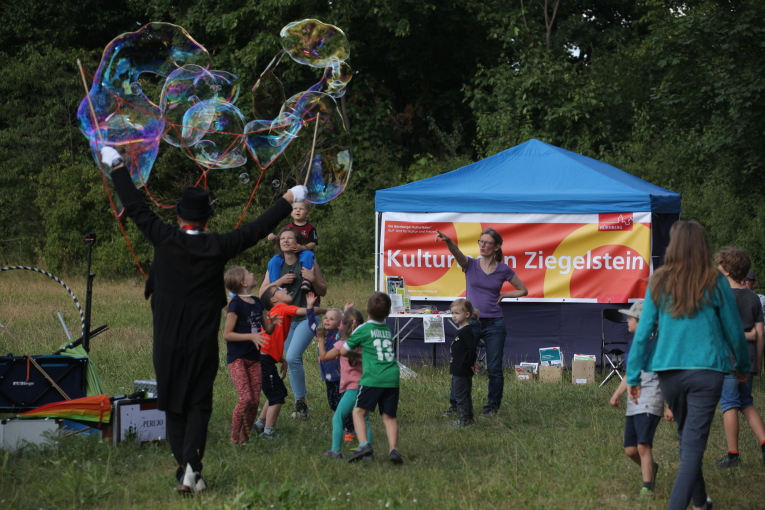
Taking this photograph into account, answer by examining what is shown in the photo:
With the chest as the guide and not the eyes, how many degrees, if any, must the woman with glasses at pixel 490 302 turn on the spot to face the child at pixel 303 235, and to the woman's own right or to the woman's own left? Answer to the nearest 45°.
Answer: approximately 45° to the woman's own right

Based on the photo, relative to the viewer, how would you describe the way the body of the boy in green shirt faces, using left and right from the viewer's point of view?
facing away from the viewer and to the left of the viewer

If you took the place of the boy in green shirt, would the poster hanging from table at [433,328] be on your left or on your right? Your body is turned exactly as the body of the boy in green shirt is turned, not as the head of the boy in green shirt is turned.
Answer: on your right

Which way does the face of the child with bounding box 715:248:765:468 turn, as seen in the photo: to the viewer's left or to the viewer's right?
to the viewer's left

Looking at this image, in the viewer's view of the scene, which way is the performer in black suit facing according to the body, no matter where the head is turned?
away from the camera

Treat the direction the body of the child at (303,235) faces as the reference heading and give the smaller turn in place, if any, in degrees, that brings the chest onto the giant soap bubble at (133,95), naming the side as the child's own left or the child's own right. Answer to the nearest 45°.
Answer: approximately 45° to the child's own right

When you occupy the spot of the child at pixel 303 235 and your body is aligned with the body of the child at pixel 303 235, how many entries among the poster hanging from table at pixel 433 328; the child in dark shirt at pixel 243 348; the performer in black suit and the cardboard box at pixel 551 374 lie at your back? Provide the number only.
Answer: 2
